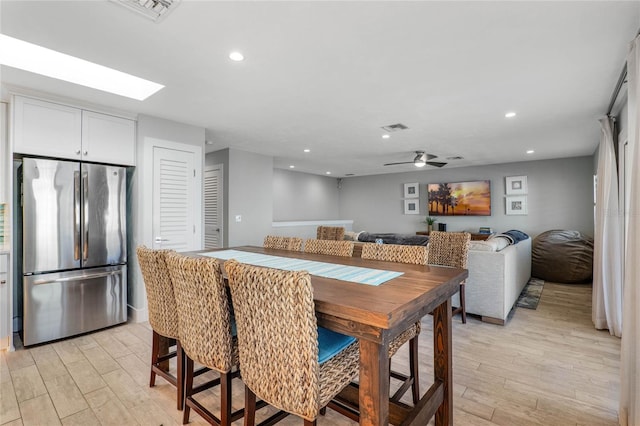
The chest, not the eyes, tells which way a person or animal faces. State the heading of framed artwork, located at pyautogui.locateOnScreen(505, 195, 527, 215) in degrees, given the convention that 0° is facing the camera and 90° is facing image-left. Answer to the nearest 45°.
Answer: approximately 0°

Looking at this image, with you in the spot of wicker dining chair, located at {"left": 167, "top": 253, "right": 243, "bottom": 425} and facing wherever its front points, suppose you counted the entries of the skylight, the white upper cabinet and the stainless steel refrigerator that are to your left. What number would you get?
3

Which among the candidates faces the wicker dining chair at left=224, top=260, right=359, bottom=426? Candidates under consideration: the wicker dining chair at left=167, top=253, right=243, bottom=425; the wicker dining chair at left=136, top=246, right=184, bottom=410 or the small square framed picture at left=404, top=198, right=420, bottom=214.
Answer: the small square framed picture

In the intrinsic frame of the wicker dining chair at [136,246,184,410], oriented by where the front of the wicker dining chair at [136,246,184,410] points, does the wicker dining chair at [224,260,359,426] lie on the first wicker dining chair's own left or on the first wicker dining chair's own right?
on the first wicker dining chair's own right

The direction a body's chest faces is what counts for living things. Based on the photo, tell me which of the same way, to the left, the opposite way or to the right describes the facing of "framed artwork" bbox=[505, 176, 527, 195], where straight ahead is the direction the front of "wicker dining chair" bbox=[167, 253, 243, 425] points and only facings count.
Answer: the opposite way

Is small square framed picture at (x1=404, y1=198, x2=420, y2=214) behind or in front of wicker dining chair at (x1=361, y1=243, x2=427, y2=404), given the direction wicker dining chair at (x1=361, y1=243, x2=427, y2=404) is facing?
behind

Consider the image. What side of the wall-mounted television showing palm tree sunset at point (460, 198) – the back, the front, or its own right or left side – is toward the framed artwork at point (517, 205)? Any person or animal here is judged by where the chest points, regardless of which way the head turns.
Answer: left
